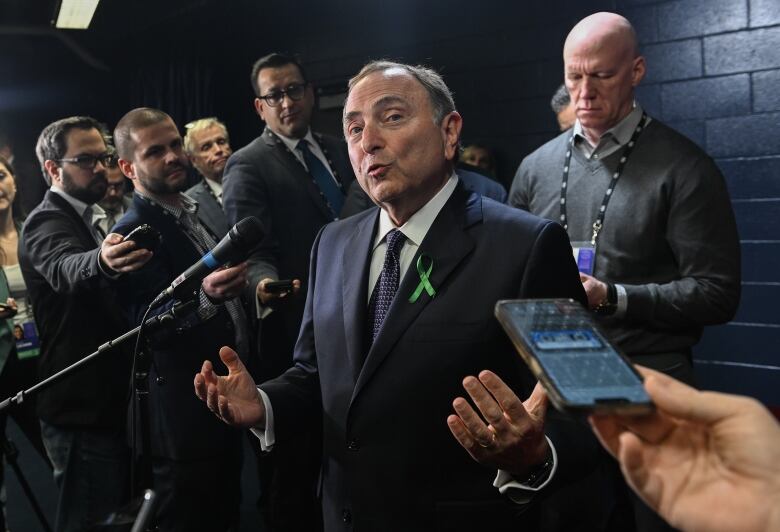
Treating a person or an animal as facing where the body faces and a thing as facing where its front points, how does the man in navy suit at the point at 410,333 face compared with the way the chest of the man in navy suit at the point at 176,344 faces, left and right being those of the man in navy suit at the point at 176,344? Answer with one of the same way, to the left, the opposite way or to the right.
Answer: to the right

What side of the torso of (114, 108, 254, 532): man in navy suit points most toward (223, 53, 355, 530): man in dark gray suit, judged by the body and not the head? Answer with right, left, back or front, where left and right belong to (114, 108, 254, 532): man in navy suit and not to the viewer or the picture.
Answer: left

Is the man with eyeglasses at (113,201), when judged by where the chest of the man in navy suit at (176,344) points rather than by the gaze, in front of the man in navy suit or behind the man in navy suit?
behind

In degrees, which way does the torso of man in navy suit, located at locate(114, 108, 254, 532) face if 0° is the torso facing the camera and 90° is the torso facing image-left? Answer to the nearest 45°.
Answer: approximately 315°

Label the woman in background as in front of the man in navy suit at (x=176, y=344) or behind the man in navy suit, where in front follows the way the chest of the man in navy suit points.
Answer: behind

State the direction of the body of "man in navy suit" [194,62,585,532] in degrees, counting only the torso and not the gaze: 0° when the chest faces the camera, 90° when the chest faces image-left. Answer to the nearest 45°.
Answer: approximately 45°

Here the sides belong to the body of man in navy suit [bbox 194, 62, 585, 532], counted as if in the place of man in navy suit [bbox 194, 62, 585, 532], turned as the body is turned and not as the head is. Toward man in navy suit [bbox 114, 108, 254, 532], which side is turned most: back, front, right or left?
right
